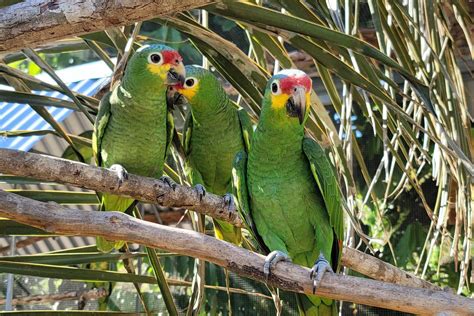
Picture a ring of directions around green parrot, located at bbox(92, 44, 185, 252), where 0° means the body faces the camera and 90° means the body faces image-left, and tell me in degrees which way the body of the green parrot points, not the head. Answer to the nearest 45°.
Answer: approximately 315°

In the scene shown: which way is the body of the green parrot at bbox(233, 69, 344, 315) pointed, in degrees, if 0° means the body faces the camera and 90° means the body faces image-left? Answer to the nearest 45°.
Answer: approximately 0°
